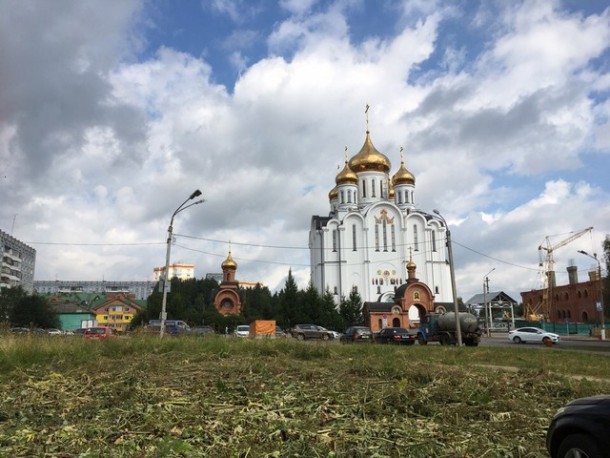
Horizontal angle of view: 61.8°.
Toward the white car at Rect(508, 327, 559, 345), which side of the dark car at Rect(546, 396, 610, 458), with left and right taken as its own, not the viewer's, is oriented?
right

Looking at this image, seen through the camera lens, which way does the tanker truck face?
facing away from the viewer and to the left of the viewer

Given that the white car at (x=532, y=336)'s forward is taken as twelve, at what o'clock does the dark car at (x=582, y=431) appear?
The dark car is roughly at 3 o'clock from the white car.

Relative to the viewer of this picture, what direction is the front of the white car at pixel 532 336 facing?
facing to the right of the viewer

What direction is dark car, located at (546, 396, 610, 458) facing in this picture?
to the viewer's left

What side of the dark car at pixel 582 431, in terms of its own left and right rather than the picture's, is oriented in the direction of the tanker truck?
right

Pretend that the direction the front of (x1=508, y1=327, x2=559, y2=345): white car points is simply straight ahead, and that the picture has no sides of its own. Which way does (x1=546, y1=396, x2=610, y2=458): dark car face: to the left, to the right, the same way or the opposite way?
the opposite way

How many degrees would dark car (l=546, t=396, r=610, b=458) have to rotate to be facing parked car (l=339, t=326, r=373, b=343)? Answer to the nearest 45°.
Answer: approximately 45° to its right

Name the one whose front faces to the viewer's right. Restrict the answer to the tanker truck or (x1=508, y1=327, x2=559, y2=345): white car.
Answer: the white car

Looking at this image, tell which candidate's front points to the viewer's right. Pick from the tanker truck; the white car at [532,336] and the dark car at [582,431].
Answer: the white car
